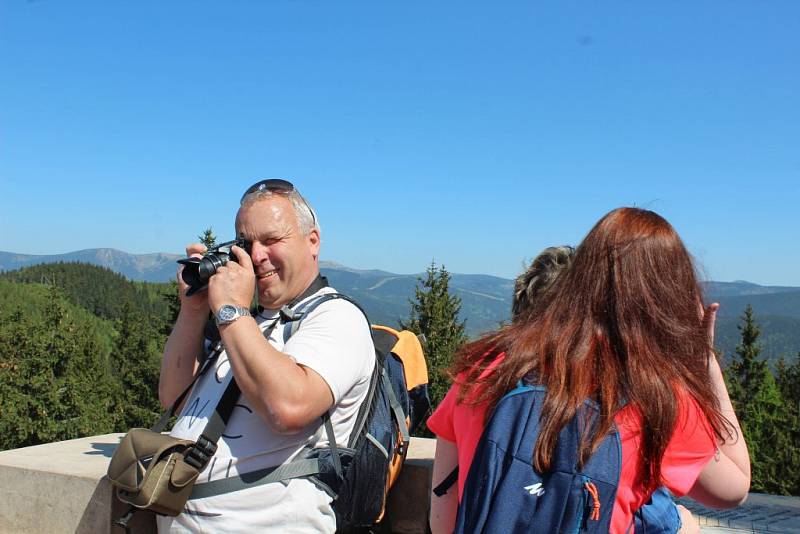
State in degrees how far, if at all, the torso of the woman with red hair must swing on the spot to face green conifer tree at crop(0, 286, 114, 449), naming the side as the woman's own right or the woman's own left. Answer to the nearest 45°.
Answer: approximately 45° to the woman's own left

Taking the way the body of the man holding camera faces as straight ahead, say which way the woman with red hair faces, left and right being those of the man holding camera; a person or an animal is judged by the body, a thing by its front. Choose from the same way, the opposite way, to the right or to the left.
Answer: the opposite way

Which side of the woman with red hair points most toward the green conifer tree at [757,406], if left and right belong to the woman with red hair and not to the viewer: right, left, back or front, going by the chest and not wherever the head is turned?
front

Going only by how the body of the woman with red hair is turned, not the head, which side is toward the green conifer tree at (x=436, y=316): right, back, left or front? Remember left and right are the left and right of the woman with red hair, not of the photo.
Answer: front

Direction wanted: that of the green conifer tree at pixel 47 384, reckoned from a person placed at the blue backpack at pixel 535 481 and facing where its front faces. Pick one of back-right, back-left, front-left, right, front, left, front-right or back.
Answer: back-right

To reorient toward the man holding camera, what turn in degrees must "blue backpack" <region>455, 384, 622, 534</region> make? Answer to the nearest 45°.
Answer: approximately 135° to its right

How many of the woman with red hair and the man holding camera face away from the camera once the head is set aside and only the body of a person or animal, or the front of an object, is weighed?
1

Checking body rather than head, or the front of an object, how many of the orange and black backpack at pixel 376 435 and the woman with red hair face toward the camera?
0

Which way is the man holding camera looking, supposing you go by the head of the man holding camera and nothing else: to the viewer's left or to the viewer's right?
to the viewer's left

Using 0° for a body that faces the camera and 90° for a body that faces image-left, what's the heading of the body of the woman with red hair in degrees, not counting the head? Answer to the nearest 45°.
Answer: approximately 180°

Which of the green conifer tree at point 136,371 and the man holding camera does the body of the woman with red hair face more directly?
the green conifer tree

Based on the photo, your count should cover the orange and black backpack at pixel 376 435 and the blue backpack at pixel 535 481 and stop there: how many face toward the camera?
1
